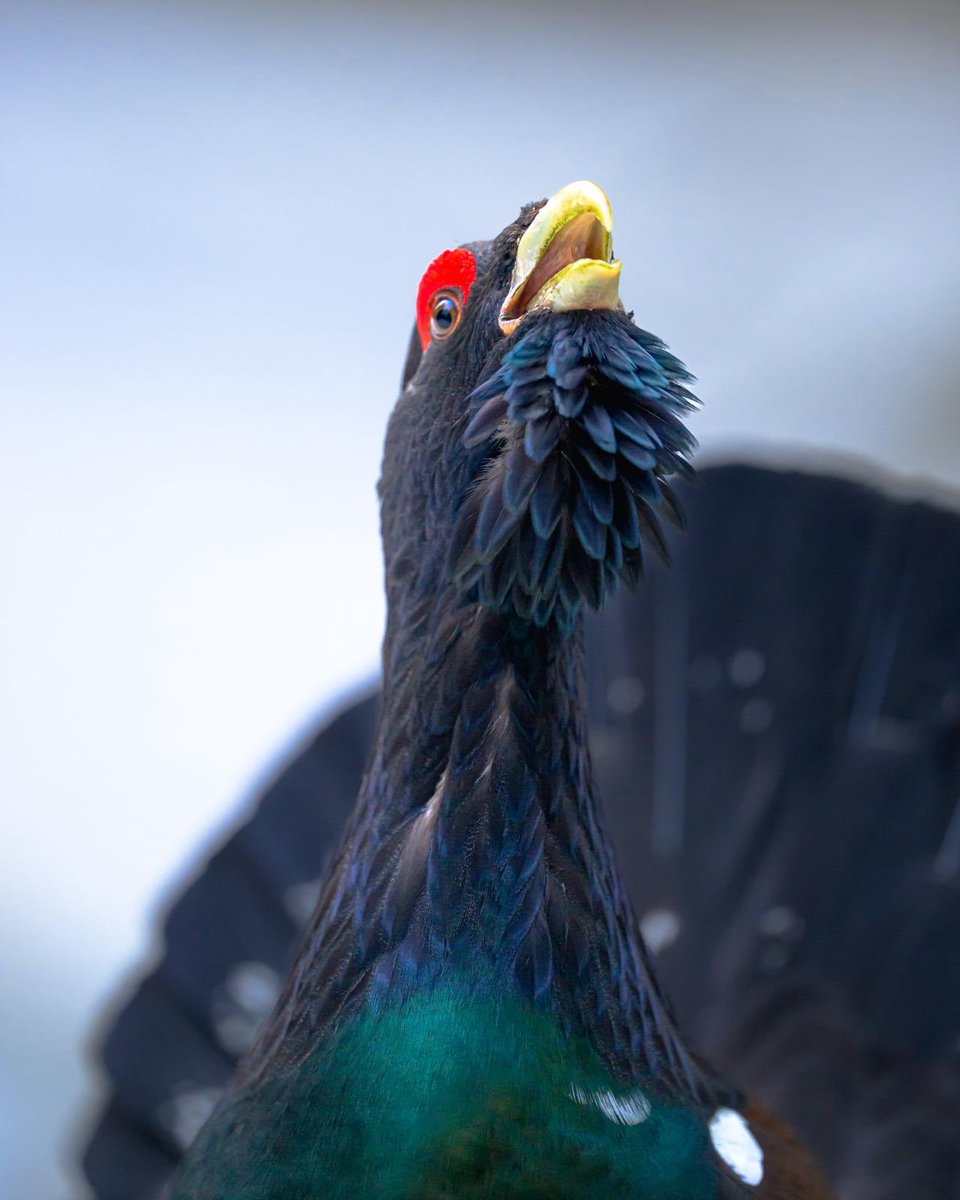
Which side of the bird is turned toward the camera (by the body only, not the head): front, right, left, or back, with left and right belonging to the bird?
front
